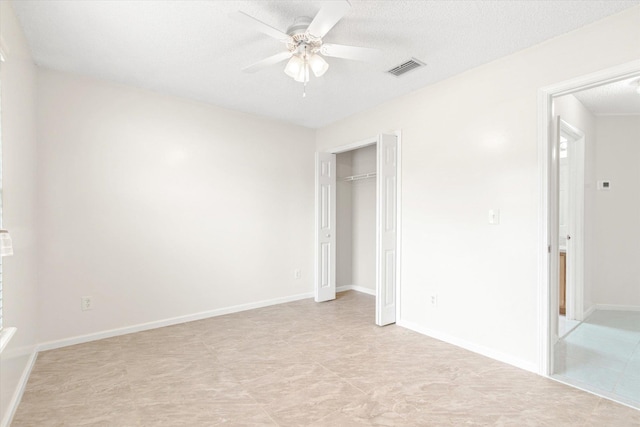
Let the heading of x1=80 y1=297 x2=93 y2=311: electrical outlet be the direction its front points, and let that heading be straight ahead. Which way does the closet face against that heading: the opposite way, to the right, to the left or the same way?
to the right

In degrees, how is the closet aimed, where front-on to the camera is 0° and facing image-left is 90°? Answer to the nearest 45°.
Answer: approximately 45°

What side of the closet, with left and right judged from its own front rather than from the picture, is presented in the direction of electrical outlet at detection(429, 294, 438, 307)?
left

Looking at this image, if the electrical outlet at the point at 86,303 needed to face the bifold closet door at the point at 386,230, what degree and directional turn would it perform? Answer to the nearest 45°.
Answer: approximately 45° to its left

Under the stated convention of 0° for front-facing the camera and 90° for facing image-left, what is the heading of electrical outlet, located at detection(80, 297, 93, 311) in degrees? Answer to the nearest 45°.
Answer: approximately 0°

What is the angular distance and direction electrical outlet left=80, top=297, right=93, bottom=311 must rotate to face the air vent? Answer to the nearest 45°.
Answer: approximately 45° to its left

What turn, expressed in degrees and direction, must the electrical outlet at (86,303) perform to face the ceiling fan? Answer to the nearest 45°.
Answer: approximately 45° to its left
